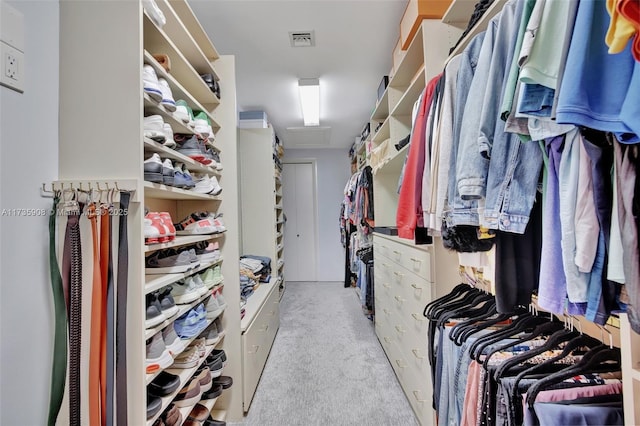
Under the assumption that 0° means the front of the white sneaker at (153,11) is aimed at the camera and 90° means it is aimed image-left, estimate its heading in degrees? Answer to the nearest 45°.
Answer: approximately 315°

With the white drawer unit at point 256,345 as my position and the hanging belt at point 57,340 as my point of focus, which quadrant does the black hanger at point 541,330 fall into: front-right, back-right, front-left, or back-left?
front-left

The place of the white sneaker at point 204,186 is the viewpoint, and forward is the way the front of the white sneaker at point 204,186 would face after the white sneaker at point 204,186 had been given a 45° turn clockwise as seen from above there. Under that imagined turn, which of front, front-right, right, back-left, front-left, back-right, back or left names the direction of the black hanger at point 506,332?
front-left

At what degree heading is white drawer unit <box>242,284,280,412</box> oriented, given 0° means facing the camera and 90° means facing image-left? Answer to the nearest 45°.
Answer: approximately 270°

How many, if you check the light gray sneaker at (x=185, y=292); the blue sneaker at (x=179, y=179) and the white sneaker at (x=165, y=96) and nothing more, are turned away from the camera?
0

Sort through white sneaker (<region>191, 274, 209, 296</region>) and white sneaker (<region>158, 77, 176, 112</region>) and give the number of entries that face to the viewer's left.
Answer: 0

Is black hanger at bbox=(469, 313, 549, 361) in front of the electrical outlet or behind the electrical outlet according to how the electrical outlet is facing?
in front

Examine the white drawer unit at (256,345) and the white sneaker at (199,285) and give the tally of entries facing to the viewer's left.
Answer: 0

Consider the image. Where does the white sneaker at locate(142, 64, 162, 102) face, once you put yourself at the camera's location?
facing the viewer and to the right of the viewer

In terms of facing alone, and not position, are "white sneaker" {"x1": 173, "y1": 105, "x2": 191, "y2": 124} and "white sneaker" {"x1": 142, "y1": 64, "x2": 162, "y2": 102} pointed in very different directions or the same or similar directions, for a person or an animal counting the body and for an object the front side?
same or similar directions
